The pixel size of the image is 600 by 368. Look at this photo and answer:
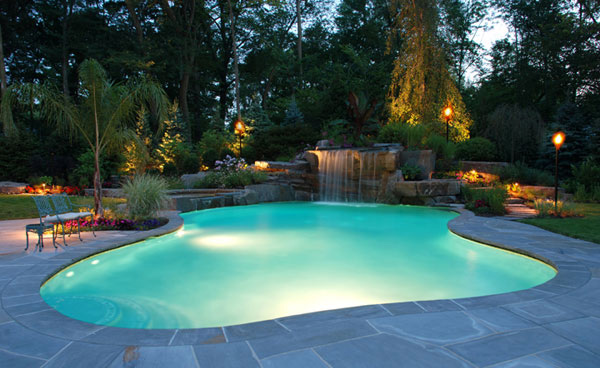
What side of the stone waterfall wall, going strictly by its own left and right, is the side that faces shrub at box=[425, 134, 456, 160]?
left

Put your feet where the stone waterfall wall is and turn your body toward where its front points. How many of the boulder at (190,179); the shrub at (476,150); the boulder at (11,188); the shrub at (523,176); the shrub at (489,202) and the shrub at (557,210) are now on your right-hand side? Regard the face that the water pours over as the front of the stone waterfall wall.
2

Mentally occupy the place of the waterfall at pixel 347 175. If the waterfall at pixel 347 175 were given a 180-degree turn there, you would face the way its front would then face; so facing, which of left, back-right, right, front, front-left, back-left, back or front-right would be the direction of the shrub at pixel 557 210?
back-right

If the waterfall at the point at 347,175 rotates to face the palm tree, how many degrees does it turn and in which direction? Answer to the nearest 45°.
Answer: approximately 45° to its right

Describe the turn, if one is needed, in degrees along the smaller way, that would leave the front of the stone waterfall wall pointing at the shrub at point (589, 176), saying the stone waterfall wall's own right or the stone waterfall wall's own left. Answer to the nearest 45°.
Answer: approximately 90° to the stone waterfall wall's own left

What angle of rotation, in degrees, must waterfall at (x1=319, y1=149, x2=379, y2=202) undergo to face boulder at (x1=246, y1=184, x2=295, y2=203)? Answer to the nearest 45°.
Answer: approximately 90° to its right

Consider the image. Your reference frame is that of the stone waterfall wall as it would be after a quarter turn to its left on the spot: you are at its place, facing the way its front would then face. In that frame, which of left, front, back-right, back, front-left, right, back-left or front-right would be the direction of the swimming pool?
right

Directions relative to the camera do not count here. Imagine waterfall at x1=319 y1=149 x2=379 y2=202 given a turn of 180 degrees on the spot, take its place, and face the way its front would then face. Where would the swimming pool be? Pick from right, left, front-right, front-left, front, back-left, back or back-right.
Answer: back

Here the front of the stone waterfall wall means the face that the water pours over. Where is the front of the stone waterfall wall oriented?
toward the camera

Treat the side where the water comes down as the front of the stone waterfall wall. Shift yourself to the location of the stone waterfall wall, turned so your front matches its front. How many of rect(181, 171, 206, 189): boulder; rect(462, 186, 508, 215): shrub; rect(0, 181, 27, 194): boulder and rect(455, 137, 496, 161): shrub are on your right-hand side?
2

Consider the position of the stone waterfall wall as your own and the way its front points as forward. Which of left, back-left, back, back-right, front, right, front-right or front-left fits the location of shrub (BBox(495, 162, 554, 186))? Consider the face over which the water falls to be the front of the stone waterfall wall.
left

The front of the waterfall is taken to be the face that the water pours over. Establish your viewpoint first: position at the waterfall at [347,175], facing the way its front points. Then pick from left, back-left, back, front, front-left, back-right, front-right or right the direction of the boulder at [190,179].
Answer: right

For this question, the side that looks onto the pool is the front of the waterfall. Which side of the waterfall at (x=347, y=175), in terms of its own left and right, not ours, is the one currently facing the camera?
front
